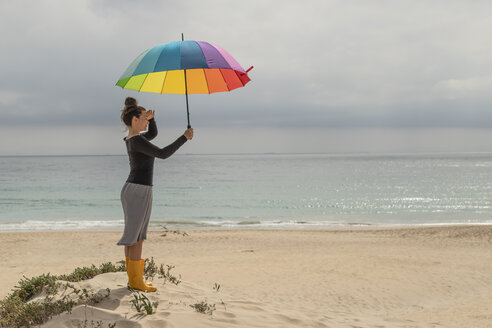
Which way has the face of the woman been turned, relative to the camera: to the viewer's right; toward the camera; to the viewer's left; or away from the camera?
to the viewer's right

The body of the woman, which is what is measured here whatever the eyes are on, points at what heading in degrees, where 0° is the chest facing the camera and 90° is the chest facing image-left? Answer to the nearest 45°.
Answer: approximately 270°
